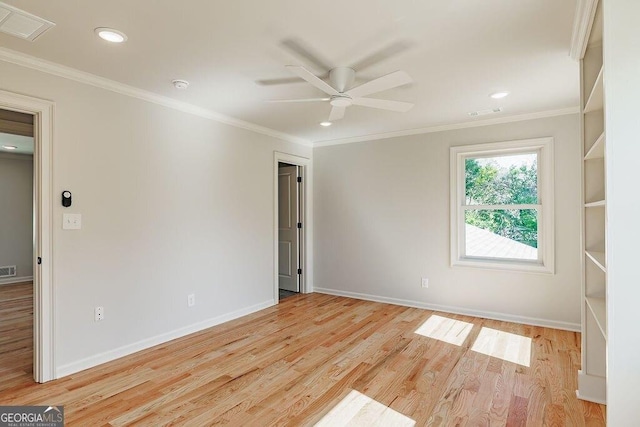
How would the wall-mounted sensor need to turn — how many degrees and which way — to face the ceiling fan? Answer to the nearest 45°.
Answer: approximately 45° to its left

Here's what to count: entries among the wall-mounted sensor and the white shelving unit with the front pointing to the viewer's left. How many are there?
1

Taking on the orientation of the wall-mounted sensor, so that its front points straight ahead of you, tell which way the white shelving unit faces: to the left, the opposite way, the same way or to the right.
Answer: the opposite way

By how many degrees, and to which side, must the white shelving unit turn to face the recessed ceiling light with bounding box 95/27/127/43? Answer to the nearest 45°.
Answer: approximately 45° to its left

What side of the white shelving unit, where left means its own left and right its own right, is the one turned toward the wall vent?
front

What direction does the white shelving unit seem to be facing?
to the viewer's left

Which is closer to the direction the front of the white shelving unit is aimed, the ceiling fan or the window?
the ceiling fan
